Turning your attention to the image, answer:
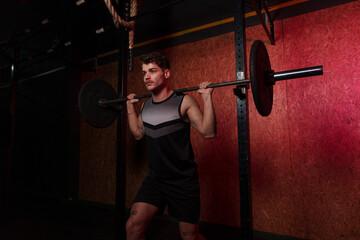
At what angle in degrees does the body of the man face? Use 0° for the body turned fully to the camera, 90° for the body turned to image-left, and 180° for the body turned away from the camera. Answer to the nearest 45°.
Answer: approximately 45°
